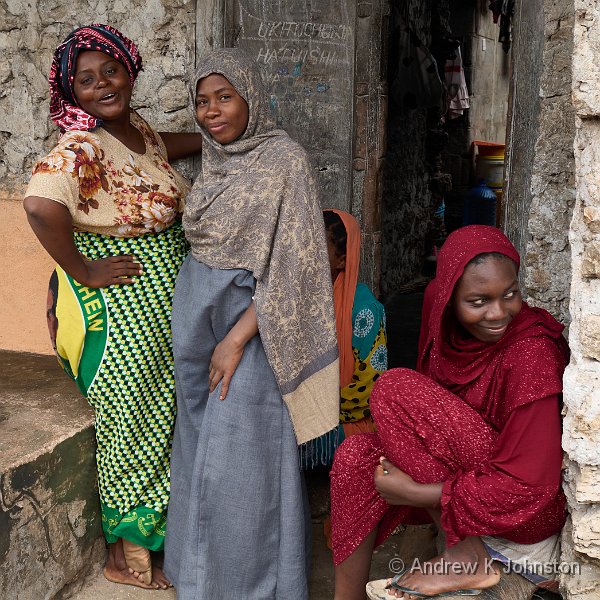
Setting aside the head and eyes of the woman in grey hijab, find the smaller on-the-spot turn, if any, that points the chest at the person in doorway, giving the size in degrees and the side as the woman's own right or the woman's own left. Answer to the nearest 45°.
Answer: approximately 180°

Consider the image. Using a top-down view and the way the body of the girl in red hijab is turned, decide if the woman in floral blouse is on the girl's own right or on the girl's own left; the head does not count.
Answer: on the girl's own right

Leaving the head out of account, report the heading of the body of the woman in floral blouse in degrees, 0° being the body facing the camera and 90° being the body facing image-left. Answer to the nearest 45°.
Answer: approximately 315°

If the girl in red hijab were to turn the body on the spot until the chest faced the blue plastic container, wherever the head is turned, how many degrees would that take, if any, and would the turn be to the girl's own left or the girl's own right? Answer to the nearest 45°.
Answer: approximately 135° to the girl's own right
